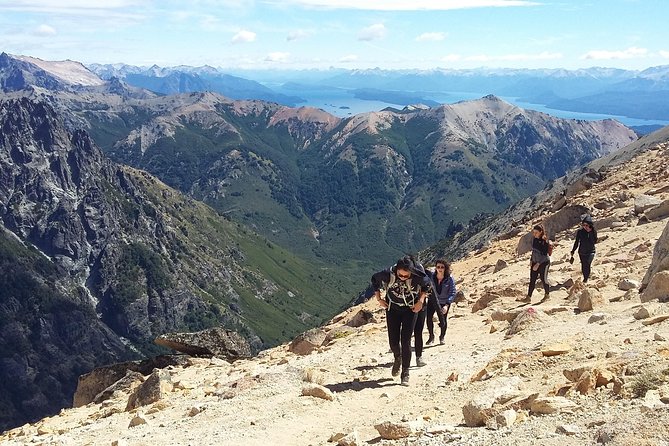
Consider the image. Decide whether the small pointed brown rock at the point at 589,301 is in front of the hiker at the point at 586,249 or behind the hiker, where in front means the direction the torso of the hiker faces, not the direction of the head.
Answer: in front

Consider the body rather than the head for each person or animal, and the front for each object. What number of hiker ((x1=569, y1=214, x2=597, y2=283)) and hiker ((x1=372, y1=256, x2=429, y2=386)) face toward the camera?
2

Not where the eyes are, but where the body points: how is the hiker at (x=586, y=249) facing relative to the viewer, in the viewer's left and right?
facing the viewer

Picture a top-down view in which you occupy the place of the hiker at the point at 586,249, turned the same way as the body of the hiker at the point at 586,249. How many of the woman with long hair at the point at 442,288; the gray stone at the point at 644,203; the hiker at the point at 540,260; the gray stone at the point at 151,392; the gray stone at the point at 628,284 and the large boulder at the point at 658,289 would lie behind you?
1

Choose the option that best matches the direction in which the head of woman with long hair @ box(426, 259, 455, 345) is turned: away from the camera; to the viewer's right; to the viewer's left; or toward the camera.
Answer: toward the camera

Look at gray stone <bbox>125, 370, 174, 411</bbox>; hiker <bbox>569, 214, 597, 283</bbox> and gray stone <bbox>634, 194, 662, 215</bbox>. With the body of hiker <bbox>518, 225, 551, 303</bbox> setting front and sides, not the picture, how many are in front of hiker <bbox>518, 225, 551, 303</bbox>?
1

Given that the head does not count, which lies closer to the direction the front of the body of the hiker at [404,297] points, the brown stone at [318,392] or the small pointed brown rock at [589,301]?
the brown stone

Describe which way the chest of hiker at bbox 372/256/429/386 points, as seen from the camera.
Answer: toward the camera

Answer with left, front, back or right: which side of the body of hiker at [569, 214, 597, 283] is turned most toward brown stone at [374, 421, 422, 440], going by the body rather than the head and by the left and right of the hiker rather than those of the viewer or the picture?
front

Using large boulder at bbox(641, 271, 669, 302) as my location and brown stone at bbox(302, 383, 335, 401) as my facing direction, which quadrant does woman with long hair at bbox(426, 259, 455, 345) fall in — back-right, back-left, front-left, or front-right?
front-right

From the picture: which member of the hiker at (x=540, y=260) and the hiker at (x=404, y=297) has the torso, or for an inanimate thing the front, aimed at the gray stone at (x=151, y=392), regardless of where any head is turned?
the hiker at (x=540, y=260)

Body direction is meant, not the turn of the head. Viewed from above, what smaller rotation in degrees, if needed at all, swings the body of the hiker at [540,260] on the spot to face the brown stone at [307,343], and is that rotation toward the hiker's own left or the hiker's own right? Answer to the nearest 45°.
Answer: approximately 45° to the hiker's own right

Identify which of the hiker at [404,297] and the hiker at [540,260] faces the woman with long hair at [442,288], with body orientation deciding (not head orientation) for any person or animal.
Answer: the hiker at [540,260]

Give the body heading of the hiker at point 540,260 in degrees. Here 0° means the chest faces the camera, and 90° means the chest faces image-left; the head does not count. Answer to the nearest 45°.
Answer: approximately 45°
